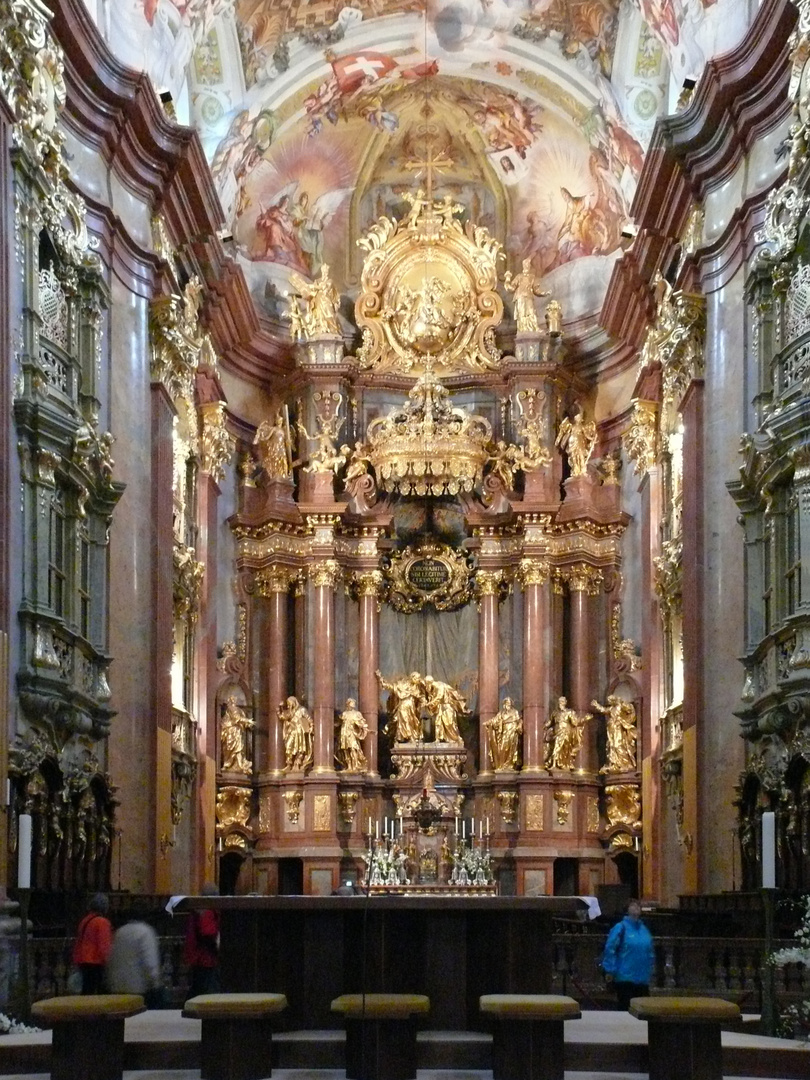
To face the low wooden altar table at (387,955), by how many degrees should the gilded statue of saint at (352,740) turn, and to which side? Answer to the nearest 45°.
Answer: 0° — it already faces it

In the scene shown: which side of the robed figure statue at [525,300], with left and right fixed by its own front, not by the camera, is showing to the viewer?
front

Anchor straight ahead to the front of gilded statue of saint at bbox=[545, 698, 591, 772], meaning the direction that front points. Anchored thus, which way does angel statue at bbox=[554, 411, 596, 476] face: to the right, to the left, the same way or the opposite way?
the same way

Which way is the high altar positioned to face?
toward the camera

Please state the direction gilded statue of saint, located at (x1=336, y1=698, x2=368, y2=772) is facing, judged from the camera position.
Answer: facing the viewer

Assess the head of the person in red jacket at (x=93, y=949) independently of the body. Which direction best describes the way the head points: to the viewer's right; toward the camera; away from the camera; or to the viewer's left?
away from the camera

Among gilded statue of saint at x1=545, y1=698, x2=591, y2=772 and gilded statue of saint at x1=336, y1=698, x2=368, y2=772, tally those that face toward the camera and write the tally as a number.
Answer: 2

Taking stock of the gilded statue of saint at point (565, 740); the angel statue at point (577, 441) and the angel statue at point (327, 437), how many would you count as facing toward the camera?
3

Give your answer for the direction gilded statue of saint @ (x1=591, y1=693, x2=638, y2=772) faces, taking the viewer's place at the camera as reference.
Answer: facing the viewer and to the left of the viewer

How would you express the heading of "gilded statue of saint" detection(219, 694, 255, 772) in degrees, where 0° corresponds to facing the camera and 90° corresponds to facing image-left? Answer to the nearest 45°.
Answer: approximately 315°

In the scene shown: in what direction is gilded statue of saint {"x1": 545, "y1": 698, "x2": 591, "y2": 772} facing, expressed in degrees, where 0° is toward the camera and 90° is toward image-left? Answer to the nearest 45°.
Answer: approximately 0°

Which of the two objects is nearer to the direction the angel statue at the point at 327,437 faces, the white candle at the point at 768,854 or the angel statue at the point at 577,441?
the white candle

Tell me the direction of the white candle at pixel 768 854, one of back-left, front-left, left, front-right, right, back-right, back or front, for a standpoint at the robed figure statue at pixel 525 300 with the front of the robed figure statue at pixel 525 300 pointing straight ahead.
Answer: front
